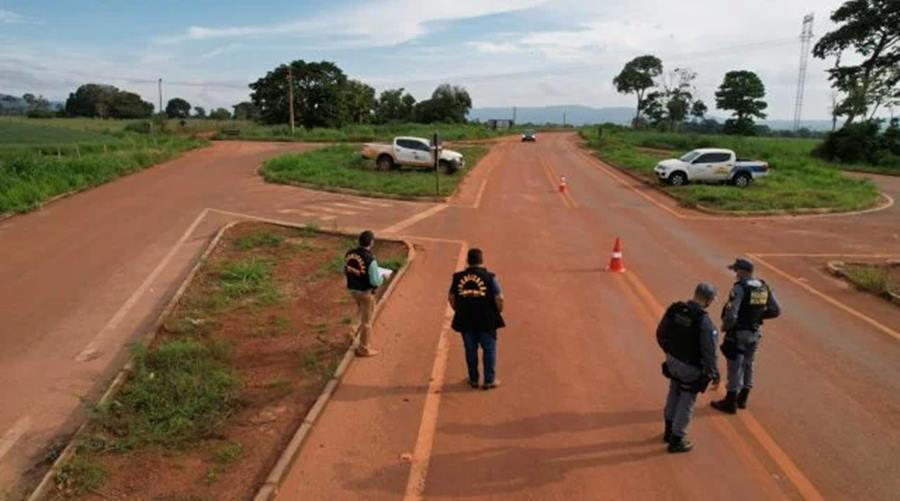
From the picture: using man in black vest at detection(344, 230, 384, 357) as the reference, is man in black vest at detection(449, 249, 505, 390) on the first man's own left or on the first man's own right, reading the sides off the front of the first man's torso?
on the first man's own right

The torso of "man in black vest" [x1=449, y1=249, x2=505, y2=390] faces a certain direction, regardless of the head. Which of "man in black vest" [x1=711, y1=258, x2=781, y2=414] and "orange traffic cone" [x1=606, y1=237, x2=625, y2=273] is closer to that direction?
the orange traffic cone

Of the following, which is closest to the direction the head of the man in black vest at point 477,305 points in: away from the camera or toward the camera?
away from the camera

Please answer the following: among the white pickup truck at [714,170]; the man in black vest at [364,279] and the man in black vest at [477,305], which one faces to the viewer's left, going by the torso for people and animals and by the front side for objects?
the white pickup truck

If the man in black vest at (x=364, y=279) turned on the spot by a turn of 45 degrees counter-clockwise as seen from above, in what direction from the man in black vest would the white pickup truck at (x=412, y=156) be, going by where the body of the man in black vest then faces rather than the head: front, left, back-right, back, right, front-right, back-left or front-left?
front

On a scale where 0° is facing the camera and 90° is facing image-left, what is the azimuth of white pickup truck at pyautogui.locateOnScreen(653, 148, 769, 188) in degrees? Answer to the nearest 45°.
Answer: approximately 90°

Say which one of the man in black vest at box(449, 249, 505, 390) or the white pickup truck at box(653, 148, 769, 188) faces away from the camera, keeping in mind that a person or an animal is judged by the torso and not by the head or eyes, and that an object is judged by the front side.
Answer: the man in black vest

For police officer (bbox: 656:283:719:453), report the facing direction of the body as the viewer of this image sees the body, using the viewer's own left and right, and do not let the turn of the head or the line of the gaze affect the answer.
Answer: facing away from the viewer and to the right of the viewer

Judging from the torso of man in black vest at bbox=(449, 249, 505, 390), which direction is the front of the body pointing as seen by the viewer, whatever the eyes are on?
away from the camera

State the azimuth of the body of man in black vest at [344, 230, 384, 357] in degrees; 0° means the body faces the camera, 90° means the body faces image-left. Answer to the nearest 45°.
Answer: approximately 225°

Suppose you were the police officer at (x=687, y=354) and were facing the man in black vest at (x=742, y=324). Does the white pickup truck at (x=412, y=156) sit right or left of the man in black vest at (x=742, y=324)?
left

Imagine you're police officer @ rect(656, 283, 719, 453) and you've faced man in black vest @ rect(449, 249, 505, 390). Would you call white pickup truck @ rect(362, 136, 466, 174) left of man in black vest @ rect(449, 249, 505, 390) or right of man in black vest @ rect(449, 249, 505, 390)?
right

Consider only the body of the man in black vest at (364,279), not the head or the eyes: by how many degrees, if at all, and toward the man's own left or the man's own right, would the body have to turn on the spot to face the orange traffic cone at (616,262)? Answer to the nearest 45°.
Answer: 0° — they already face it

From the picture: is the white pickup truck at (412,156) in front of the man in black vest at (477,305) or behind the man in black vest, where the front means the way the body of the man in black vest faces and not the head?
in front
